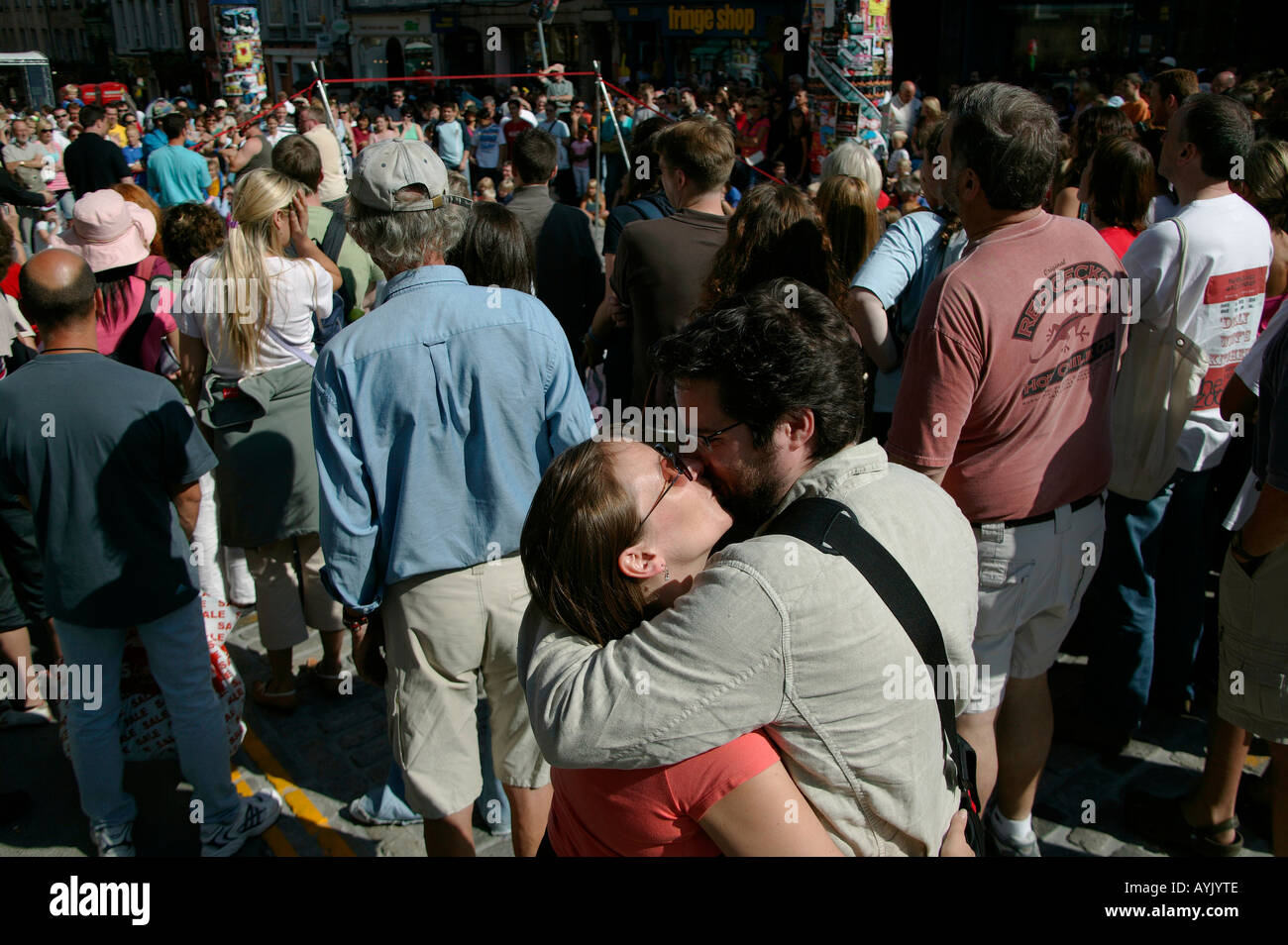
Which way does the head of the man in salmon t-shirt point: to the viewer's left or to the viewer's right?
to the viewer's left

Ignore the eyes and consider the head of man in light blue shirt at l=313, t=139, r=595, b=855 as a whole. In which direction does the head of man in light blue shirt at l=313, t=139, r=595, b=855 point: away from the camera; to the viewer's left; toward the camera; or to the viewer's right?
away from the camera

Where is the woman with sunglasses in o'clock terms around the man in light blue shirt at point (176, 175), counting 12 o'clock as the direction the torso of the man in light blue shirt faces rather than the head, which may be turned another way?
The woman with sunglasses is roughly at 6 o'clock from the man in light blue shirt.

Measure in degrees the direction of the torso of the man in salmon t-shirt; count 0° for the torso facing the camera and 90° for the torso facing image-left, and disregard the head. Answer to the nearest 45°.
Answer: approximately 135°

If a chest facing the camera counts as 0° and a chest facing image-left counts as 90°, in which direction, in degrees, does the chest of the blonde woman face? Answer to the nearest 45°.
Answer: approximately 225°

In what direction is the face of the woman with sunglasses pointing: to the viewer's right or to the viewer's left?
to the viewer's right

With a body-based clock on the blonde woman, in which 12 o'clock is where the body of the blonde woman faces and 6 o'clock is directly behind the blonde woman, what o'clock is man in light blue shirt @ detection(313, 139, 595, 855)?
The man in light blue shirt is roughly at 4 o'clock from the blonde woman.

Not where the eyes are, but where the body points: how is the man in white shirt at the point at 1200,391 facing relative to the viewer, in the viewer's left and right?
facing away from the viewer and to the left of the viewer

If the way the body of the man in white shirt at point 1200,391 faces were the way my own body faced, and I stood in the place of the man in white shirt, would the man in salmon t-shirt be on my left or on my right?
on my left

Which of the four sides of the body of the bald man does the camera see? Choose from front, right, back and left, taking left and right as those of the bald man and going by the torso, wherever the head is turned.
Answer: back

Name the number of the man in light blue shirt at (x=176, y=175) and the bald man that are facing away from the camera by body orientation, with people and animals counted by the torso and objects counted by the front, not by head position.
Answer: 2
